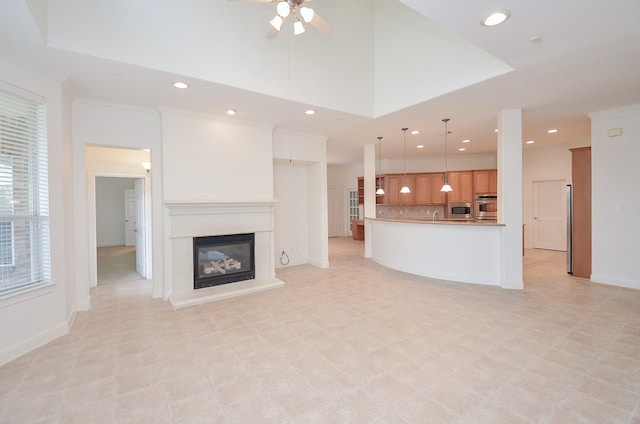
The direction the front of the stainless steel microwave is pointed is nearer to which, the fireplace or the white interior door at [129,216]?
the fireplace

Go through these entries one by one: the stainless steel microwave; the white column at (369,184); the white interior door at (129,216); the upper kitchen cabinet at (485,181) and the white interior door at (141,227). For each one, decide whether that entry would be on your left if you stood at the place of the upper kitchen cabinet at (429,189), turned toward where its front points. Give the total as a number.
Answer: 2

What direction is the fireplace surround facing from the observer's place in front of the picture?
facing the viewer and to the right of the viewer

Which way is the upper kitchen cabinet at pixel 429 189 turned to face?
toward the camera

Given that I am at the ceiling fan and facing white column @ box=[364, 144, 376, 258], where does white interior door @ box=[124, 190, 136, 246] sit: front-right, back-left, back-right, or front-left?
front-left

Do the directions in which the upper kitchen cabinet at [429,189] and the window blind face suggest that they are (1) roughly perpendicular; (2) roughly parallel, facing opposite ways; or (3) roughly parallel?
roughly perpendicular

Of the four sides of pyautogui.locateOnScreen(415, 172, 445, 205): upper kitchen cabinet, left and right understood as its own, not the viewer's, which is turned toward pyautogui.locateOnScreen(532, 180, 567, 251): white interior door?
left

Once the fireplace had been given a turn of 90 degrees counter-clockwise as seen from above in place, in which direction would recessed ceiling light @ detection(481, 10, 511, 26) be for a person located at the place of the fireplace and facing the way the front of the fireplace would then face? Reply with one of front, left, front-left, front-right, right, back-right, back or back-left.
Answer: right

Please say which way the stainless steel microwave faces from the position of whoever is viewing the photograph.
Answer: facing the viewer

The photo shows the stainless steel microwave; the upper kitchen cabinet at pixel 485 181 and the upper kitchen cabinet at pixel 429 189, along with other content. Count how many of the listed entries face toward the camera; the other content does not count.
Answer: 3

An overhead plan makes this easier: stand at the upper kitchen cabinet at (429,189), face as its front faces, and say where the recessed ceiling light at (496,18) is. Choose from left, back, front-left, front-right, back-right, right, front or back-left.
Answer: front

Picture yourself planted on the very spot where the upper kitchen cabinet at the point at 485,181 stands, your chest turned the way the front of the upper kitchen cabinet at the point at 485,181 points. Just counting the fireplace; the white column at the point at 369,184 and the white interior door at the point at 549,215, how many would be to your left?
1

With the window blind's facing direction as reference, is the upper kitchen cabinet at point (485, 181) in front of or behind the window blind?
in front

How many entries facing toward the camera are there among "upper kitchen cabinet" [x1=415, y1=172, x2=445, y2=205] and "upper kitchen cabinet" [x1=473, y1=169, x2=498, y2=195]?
2

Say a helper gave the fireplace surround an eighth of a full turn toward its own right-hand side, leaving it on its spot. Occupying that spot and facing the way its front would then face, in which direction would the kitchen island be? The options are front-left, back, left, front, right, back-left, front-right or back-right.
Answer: left

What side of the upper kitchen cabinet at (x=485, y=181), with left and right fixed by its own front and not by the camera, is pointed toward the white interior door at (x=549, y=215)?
left

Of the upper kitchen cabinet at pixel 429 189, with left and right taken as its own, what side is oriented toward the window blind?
front
